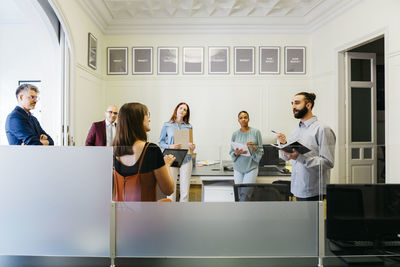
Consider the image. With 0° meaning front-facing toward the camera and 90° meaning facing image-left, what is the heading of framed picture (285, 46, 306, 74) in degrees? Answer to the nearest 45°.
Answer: approximately 0°

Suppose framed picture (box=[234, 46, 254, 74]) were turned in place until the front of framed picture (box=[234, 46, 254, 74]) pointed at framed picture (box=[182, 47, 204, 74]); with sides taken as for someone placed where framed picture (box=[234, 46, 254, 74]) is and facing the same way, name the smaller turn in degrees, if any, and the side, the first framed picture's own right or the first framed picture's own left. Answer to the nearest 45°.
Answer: approximately 90° to the first framed picture's own right

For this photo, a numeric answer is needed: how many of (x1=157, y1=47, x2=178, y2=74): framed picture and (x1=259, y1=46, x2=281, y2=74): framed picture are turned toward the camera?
2

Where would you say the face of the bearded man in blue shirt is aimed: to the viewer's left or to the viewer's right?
to the viewer's left

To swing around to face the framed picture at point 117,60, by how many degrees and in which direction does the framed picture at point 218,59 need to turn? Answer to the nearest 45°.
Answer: approximately 90° to its right

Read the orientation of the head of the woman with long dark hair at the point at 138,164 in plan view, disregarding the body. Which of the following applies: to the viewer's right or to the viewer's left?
to the viewer's right

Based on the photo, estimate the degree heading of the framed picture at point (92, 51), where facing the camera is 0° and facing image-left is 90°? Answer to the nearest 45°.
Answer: approximately 270°
